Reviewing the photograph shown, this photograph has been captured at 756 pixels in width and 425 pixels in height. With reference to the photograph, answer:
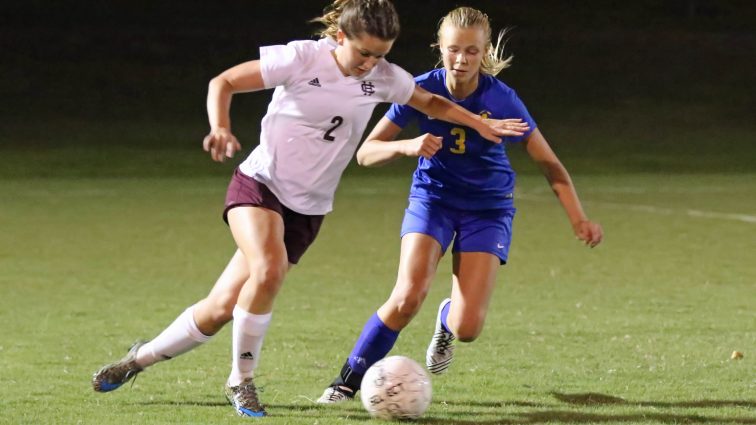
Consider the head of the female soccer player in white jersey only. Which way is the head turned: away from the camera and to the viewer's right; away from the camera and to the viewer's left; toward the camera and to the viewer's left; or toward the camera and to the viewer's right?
toward the camera and to the viewer's right

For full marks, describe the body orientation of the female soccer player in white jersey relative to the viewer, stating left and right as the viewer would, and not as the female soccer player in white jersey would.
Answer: facing the viewer and to the right of the viewer
